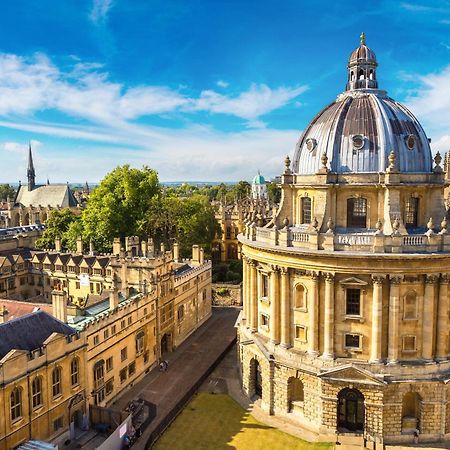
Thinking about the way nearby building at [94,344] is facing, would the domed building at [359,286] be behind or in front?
in front

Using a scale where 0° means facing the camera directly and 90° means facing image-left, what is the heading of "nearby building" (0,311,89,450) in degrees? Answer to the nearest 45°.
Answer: approximately 315°

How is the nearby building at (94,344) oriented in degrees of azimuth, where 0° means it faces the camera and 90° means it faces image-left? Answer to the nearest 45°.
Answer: approximately 315°

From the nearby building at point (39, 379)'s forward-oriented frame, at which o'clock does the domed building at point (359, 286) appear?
The domed building is roughly at 11 o'clock from the nearby building.
